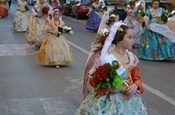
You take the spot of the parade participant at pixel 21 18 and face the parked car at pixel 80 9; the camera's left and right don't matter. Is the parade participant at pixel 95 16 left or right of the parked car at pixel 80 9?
right

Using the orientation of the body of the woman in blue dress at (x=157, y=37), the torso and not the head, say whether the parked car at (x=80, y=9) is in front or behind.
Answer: behind

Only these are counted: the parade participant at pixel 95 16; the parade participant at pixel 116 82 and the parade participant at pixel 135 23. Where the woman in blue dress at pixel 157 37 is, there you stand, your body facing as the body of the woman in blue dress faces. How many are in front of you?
1

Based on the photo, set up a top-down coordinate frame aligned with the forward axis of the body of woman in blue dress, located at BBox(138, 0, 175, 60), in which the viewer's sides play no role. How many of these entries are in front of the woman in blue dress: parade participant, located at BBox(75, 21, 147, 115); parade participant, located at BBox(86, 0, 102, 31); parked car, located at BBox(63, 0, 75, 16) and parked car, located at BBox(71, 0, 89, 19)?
1

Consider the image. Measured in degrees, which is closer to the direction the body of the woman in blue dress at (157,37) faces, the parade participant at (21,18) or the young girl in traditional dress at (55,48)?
the young girl in traditional dress

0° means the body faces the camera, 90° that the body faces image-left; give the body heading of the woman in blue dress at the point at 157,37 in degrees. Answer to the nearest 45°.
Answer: approximately 0°

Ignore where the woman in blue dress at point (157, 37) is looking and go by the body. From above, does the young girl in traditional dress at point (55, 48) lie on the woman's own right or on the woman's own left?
on the woman's own right

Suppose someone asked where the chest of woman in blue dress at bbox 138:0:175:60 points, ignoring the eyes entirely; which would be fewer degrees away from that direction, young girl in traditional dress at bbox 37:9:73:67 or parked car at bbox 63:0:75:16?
the young girl in traditional dress

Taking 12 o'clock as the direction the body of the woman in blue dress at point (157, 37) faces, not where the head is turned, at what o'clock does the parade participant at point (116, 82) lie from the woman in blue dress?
The parade participant is roughly at 12 o'clock from the woman in blue dress.
